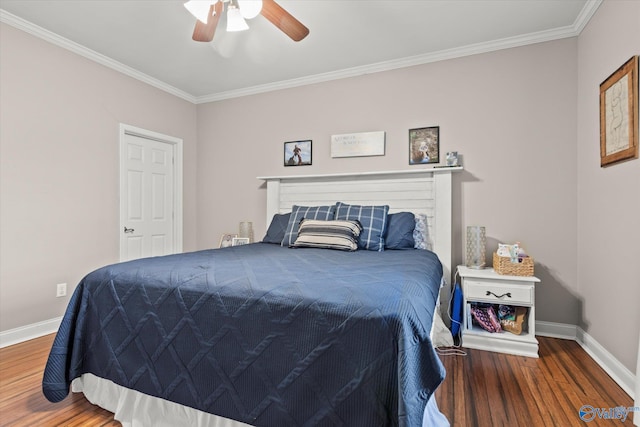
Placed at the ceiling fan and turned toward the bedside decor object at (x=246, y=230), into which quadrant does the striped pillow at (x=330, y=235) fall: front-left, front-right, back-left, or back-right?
front-right

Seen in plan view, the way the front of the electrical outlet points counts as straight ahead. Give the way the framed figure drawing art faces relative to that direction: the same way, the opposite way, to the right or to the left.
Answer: the opposite way

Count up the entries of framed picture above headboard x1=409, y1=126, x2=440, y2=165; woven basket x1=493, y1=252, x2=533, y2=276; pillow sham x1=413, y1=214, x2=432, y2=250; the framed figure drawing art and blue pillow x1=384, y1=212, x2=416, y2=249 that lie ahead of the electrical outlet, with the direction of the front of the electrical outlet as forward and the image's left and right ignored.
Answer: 5

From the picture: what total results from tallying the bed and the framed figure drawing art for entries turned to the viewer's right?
0

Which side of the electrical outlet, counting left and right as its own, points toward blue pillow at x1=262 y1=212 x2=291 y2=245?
front

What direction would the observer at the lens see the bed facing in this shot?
facing the viewer and to the left of the viewer

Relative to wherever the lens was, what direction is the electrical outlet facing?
facing the viewer and to the right of the viewer

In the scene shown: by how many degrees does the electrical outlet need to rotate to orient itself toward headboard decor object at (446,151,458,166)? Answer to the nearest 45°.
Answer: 0° — it already faces it

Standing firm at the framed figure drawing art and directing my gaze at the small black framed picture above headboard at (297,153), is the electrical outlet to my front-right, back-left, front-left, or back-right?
front-left

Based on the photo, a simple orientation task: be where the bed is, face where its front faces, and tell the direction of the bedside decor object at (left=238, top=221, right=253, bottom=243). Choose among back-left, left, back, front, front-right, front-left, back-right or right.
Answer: back-right

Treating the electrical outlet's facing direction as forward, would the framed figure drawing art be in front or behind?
in front

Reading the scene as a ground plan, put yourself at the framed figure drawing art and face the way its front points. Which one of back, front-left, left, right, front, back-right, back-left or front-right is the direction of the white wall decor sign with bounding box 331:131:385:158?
front-right
